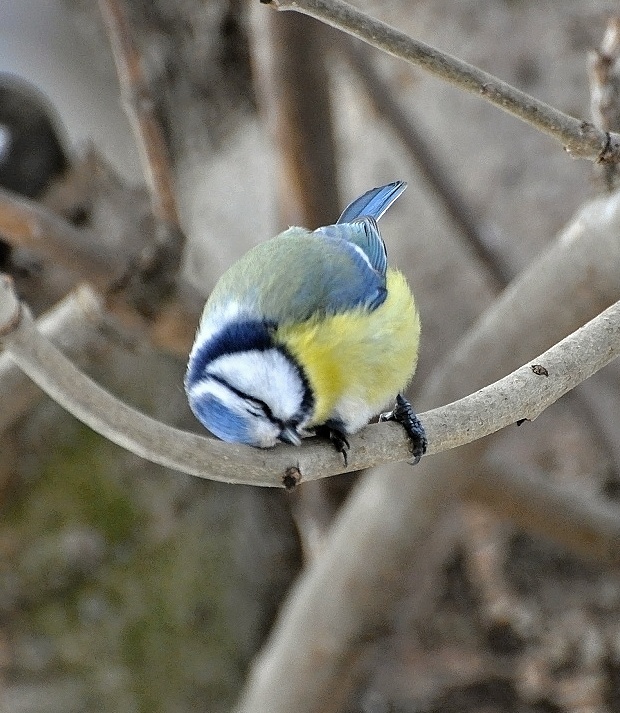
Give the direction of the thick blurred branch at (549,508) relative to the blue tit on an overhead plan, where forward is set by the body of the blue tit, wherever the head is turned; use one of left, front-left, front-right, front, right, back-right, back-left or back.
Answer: back

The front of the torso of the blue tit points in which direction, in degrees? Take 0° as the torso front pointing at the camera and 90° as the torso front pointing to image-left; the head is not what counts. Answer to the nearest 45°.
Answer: approximately 45°
